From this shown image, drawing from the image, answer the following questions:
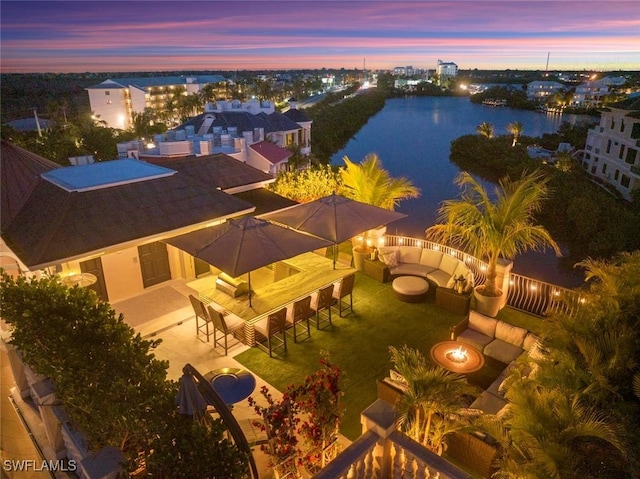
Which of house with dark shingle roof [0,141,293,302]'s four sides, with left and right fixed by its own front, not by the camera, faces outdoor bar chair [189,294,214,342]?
front

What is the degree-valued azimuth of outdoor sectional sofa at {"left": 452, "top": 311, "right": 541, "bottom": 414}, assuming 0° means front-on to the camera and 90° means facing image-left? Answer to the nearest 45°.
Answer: approximately 45°

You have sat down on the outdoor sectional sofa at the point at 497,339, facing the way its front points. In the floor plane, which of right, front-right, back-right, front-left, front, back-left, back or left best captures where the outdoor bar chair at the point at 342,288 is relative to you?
front-right

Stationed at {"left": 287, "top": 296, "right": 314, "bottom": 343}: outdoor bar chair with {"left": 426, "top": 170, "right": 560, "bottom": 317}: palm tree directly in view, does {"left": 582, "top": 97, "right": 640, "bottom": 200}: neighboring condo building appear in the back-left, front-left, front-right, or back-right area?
front-left

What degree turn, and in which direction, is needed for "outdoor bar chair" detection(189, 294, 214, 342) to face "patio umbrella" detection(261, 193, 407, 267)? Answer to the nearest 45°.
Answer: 0° — it already faces it

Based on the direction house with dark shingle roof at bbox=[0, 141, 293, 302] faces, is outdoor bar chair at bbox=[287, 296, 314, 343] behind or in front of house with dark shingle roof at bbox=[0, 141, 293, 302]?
in front

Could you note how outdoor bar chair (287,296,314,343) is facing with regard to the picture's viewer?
facing away from the viewer and to the left of the viewer

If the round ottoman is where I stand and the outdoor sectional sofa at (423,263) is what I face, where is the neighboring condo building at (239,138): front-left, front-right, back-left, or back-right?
front-left

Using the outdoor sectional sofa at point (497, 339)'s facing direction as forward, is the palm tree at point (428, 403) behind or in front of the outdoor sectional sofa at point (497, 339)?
in front

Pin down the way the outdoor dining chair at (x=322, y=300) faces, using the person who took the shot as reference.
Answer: facing away from the viewer and to the left of the viewer

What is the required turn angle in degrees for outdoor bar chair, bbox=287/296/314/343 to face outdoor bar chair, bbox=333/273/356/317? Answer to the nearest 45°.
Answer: approximately 90° to its right

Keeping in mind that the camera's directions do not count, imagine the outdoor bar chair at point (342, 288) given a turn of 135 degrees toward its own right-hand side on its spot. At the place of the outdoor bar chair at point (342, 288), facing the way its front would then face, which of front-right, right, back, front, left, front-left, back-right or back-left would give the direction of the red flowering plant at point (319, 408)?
right

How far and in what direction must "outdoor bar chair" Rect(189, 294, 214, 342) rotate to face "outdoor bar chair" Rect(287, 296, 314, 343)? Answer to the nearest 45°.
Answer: approximately 45° to its right
